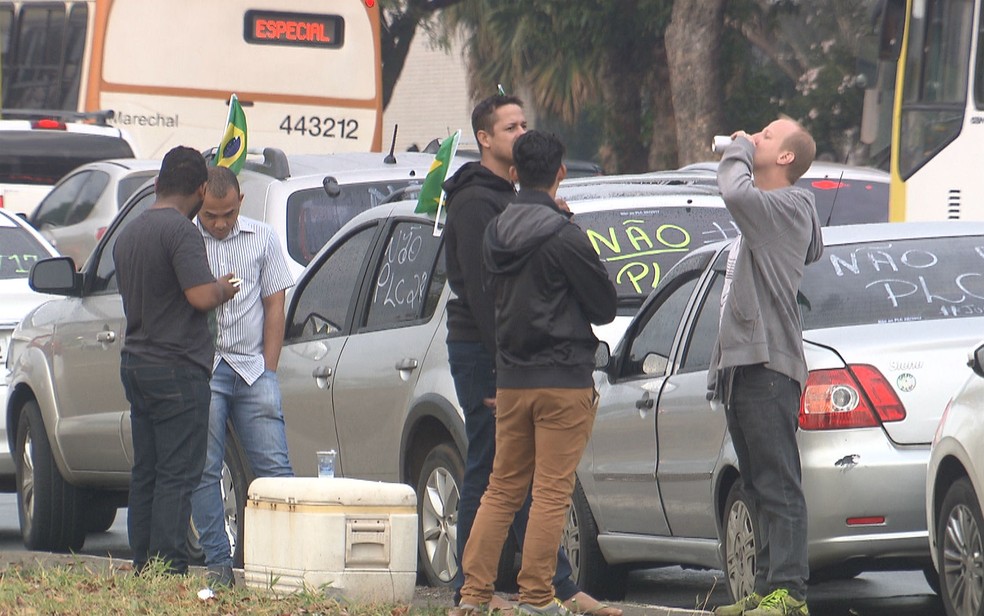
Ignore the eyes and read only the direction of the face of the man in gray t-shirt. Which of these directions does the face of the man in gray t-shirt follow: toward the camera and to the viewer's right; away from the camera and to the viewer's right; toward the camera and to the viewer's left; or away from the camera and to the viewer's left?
away from the camera and to the viewer's right

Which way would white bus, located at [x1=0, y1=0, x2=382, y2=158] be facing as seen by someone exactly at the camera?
facing away from the viewer and to the left of the viewer

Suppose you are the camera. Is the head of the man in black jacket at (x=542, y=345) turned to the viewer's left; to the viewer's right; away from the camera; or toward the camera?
away from the camera

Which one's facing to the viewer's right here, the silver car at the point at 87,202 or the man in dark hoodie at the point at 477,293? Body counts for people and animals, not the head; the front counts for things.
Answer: the man in dark hoodie

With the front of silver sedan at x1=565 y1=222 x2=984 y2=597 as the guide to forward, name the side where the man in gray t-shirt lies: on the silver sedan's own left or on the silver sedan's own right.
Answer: on the silver sedan's own left

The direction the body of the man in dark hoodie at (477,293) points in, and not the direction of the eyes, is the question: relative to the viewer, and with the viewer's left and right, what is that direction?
facing to the right of the viewer

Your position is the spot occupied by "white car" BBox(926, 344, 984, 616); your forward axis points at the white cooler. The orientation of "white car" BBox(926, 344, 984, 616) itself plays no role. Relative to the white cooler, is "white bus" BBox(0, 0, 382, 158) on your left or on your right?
right

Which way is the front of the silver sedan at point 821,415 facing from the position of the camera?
facing away from the viewer and to the left of the viewer

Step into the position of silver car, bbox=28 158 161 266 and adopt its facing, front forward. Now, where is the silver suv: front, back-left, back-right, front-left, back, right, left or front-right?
back-left

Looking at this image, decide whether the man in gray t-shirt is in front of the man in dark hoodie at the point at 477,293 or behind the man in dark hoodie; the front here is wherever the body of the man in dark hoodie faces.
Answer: behind

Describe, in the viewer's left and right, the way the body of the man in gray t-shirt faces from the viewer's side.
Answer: facing away from the viewer and to the right of the viewer

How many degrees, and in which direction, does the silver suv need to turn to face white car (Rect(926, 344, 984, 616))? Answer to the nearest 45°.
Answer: approximately 180°

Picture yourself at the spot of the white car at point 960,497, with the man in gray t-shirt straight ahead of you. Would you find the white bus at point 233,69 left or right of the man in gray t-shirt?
right

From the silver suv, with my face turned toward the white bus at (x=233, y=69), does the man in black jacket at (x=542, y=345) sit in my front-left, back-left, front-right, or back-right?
back-right

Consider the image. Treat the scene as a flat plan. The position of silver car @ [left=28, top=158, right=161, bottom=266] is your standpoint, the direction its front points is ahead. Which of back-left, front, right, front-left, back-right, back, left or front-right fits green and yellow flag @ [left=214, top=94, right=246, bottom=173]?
back-left

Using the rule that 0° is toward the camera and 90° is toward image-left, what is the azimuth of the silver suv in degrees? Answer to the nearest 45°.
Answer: approximately 135°
